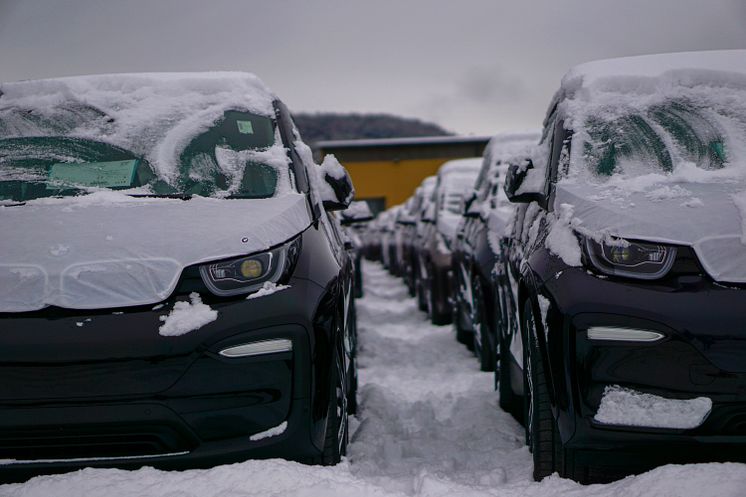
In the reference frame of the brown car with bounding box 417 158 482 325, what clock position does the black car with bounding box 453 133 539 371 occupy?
the black car with bounding box 453 133 539 371 is roughly at 12 o'clock from the brown car with bounding box 417 158 482 325.

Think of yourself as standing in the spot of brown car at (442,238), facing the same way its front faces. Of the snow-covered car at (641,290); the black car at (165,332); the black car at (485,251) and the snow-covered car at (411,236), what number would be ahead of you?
3

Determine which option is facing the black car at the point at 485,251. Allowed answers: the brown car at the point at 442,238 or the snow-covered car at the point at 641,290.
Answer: the brown car at the point at 442,238

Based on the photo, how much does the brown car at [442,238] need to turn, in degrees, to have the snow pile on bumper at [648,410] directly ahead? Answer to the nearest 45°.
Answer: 0° — it already faces it

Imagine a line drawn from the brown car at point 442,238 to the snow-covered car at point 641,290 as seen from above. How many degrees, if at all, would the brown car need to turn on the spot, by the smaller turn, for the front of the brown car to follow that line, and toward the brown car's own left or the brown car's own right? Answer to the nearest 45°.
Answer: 0° — it already faces it

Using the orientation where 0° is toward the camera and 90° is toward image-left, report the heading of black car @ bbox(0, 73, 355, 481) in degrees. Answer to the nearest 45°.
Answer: approximately 0°

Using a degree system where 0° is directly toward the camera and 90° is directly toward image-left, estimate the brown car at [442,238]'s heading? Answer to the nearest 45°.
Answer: approximately 0°

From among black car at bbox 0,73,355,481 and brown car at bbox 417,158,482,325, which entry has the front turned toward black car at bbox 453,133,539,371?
brown car at bbox 417,158,482,325

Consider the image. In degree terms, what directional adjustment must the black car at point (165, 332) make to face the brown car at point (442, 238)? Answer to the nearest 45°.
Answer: approximately 135° to its left

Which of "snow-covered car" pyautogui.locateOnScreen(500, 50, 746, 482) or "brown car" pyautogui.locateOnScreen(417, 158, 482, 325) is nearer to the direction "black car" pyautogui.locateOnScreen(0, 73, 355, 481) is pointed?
the snow-covered car

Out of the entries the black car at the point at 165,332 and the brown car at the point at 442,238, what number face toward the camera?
2

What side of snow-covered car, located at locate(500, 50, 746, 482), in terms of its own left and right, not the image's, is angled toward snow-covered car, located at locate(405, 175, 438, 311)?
back

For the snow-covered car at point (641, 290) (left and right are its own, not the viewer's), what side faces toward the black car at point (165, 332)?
right
